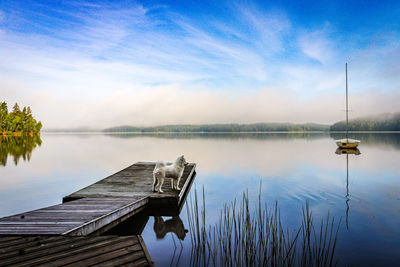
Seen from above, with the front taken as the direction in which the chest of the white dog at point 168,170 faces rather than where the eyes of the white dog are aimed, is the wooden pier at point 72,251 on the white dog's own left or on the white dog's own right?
on the white dog's own right

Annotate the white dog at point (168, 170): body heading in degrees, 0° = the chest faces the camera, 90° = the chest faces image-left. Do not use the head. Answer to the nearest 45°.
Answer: approximately 270°
